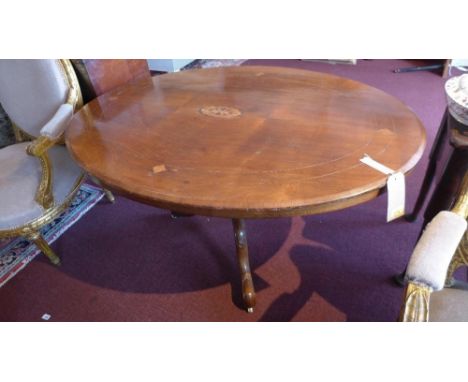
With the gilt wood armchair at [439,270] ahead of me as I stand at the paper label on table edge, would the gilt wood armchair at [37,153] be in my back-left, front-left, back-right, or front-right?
back-right

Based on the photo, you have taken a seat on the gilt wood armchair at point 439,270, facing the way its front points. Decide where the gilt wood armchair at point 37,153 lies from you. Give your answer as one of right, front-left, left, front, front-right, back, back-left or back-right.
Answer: front-right

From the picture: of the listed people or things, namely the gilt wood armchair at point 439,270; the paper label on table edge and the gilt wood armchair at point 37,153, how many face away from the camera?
0

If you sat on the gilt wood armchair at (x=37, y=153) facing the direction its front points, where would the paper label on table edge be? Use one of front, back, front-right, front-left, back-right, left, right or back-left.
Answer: left

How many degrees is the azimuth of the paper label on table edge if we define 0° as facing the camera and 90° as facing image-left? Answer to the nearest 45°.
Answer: approximately 315°

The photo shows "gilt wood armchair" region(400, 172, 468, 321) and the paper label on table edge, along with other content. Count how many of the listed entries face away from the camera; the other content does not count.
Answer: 0

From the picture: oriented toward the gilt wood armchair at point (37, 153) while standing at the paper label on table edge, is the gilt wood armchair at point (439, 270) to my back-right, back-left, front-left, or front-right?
back-left

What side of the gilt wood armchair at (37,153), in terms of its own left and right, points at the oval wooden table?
left

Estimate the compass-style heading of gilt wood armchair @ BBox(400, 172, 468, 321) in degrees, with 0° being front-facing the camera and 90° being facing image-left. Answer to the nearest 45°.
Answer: approximately 45°
